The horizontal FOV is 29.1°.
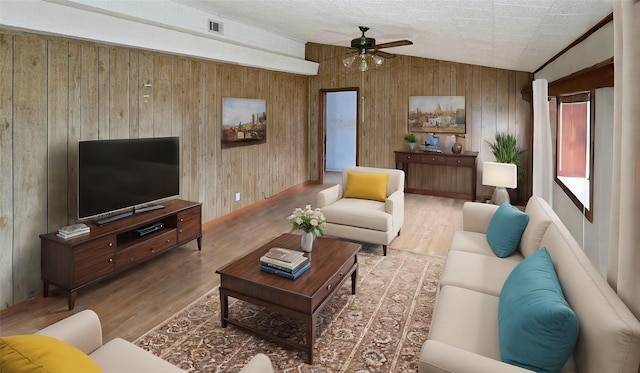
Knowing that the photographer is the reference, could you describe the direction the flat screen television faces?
facing the viewer and to the right of the viewer

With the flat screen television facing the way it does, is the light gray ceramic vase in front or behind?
in front

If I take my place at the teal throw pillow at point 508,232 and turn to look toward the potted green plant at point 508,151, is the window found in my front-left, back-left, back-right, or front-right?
front-right

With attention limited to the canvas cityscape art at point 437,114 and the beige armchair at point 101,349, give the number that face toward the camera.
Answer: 1

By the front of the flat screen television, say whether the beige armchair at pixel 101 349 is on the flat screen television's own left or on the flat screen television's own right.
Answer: on the flat screen television's own right

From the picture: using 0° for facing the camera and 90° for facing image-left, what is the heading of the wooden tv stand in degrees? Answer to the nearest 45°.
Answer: approximately 315°

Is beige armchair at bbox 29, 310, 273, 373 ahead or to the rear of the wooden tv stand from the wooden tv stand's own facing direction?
ahead

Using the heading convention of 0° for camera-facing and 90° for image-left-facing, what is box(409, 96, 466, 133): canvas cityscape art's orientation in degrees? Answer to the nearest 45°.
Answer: approximately 0°

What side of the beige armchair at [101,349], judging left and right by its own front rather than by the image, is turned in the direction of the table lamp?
front
